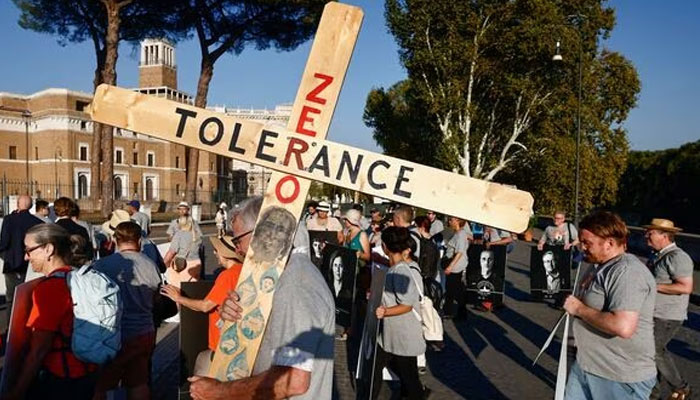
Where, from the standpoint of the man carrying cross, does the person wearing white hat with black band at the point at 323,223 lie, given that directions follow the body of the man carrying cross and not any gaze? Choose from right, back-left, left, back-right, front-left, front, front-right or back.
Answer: right

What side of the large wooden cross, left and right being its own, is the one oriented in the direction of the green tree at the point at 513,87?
back

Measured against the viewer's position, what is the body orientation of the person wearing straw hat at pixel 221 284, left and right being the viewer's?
facing to the left of the viewer

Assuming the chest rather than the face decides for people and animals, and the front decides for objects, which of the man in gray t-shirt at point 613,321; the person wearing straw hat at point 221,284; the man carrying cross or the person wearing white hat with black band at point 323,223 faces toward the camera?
the person wearing white hat with black band at point 323,223

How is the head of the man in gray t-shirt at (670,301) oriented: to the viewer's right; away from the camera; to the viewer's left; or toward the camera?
to the viewer's left

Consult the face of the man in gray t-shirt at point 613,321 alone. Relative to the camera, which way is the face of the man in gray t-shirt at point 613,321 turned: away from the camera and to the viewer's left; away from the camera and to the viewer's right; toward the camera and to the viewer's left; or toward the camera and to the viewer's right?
toward the camera and to the viewer's left

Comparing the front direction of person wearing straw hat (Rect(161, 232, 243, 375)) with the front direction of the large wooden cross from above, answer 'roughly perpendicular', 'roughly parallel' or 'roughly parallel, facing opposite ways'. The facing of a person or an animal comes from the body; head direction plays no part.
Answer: roughly perpendicular

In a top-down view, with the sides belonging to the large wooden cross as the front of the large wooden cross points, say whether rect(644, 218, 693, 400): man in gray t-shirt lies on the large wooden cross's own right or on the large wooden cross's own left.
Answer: on the large wooden cross's own left

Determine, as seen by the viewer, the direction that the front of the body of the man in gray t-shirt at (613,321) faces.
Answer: to the viewer's left
